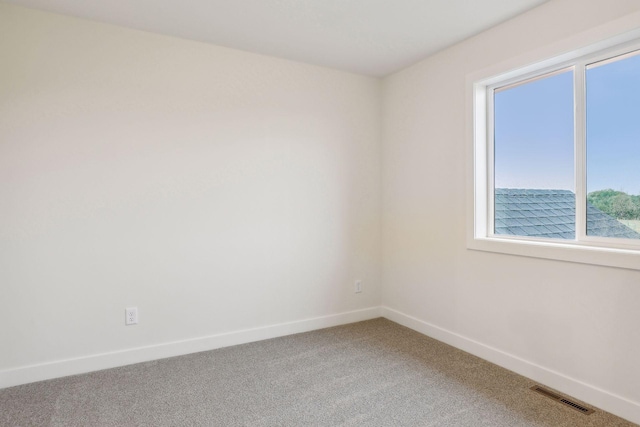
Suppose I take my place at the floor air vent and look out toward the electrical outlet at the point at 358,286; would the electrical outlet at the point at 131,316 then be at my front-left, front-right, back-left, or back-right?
front-left

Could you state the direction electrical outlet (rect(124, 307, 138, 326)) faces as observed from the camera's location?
facing the viewer

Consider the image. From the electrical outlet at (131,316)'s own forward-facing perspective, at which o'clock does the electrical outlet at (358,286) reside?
the electrical outlet at (358,286) is roughly at 9 o'clock from the electrical outlet at (131,316).

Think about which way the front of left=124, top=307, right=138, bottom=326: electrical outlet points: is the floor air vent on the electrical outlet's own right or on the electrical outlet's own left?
on the electrical outlet's own left

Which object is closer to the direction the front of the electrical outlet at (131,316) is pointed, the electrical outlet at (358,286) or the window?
the window

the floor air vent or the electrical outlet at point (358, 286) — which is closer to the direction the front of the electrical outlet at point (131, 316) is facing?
the floor air vent

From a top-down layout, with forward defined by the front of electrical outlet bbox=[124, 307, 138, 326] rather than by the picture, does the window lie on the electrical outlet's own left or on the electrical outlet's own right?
on the electrical outlet's own left
